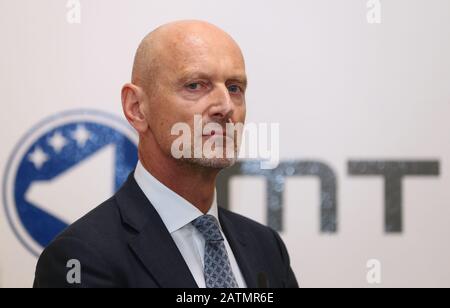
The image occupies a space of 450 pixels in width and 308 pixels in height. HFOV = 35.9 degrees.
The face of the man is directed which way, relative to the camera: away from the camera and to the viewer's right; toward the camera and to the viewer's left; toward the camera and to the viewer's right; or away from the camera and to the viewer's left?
toward the camera and to the viewer's right

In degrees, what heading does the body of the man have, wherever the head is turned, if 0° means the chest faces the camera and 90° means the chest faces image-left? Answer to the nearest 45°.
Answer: approximately 315°
